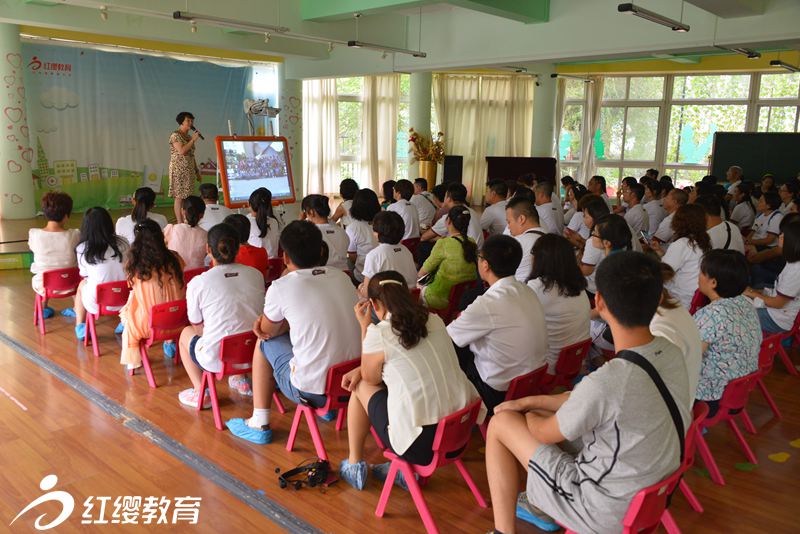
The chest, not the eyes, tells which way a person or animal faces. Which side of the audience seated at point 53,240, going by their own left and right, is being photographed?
back

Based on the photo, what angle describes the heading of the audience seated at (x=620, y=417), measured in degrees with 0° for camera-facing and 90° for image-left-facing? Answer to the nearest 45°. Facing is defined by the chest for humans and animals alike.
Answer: approximately 135°

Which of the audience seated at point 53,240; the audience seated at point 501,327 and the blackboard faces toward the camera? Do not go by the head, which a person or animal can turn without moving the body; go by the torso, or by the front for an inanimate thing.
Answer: the blackboard

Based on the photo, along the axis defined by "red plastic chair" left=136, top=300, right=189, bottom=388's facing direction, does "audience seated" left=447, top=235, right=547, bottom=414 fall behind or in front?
behind

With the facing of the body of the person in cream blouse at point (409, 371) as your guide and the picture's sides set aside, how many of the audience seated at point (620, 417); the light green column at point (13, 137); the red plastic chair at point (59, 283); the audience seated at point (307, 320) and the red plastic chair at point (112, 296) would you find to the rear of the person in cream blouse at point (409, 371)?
1

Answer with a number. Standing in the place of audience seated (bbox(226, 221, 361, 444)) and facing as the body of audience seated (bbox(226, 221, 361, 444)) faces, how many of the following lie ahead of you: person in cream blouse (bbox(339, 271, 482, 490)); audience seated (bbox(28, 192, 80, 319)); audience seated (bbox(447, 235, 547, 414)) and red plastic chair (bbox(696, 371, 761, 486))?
1

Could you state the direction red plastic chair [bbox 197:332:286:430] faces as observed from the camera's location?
facing away from the viewer and to the left of the viewer

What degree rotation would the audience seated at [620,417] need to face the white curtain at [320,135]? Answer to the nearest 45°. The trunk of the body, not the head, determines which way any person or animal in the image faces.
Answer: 0° — they already face it

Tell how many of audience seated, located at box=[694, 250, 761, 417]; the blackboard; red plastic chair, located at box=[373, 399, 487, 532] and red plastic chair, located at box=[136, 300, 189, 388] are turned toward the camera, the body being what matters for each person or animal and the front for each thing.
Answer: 1

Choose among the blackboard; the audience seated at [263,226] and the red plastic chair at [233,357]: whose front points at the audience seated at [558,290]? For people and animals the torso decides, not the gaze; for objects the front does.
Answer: the blackboard

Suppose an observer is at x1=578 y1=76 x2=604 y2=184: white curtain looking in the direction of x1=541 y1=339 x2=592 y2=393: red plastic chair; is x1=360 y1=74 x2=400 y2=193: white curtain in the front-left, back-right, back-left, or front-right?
front-right

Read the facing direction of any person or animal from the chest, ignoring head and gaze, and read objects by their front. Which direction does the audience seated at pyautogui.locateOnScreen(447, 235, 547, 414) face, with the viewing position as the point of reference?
facing away from the viewer and to the left of the viewer

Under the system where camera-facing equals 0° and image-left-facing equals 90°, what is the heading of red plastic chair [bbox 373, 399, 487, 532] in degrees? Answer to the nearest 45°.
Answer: approximately 135°

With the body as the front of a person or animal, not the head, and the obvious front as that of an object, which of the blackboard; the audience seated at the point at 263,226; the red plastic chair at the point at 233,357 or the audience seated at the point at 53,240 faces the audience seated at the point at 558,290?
the blackboard

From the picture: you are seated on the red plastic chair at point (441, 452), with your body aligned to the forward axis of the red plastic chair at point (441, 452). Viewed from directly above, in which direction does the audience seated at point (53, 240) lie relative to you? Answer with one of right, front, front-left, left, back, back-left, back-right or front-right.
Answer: front

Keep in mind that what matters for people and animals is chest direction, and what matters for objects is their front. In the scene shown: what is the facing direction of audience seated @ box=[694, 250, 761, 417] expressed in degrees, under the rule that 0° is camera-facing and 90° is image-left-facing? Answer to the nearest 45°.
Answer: approximately 135°

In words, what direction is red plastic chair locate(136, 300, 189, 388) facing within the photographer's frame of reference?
facing away from the viewer and to the left of the viewer

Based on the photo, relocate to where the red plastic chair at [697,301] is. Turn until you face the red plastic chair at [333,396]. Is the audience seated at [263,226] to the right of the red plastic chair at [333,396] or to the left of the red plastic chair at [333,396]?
right

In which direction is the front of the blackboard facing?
toward the camera
